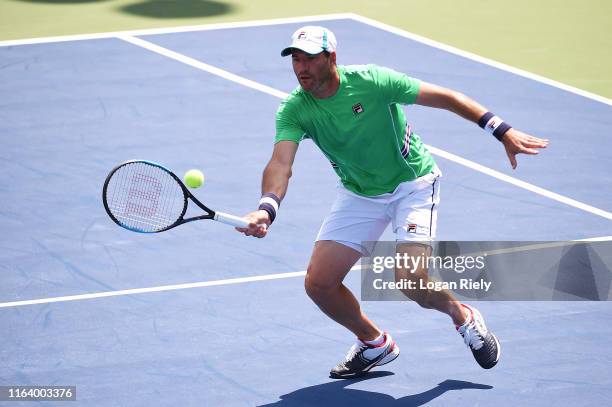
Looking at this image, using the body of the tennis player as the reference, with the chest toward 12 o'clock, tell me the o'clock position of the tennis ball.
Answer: The tennis ball is roughly at 1 o'clock from the tennis player.

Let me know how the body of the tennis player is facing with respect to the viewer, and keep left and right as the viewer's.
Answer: facing the viewer and to the left of the viewer

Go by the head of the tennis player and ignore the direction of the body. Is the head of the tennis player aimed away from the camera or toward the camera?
toward the camera
